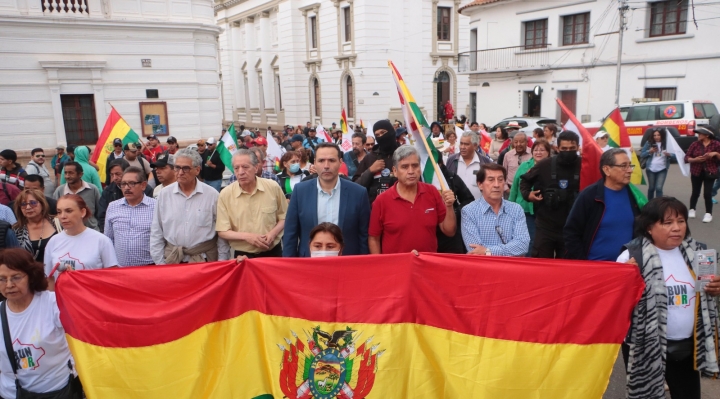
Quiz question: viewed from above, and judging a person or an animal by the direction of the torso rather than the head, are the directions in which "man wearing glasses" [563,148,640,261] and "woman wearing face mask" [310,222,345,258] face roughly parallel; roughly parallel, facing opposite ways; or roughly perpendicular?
roughly parallel

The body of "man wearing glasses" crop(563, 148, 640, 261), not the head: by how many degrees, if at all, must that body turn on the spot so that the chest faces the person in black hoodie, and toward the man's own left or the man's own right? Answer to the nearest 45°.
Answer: approximately 135° to the man's own right

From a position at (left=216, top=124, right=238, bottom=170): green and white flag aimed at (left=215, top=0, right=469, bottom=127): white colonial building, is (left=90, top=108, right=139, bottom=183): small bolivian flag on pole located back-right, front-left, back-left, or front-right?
back-left

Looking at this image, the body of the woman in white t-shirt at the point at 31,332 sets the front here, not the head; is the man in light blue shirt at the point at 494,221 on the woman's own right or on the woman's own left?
on the woman's own left

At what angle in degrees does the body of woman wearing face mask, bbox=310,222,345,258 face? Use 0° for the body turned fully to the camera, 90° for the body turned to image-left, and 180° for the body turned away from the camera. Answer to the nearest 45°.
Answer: approximately 0°

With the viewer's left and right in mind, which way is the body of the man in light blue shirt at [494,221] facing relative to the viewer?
facing the viewer

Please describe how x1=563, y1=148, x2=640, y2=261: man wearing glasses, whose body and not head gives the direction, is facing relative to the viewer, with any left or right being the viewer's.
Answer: facing the viewer and to the right of the viewer

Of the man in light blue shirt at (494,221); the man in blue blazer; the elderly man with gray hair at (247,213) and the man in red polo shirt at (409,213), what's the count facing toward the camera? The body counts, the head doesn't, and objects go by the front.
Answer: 4

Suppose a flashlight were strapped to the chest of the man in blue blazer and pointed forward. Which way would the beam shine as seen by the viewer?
toward the camera

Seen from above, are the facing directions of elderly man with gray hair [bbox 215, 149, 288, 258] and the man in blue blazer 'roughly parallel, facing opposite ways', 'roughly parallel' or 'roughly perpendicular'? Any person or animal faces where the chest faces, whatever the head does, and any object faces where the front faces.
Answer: roughly parallel

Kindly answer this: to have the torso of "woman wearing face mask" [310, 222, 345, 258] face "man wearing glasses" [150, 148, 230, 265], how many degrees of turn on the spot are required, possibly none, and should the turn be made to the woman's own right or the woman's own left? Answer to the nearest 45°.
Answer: approximately 135° to the woman's own right

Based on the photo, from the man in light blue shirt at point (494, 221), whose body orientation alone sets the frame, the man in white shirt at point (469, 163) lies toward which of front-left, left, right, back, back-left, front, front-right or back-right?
back

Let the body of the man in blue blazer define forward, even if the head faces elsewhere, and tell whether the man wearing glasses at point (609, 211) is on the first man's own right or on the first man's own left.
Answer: on the first man's own left

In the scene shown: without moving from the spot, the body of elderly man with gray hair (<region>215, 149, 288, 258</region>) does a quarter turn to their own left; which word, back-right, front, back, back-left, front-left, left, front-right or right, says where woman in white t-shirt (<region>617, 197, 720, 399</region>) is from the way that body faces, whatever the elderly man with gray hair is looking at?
front-right
